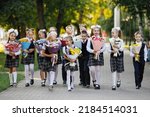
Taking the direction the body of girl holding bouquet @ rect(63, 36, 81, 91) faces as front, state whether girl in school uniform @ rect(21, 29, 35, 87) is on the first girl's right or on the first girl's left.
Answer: on the first girl's right

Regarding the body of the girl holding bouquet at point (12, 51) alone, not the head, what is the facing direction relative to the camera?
toward the camera

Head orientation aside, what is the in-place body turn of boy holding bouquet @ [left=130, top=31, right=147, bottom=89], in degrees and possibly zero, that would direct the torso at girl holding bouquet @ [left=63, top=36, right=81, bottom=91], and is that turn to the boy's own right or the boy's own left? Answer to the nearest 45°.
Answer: approximately 45° to the boy's own right

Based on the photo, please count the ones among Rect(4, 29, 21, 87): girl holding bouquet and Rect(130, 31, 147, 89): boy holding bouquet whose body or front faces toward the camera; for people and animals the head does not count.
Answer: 2

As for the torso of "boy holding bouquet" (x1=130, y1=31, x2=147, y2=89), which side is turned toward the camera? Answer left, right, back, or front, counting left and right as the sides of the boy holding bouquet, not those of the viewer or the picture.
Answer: front

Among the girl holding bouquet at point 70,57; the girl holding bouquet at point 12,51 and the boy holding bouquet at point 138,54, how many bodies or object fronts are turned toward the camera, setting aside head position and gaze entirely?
3

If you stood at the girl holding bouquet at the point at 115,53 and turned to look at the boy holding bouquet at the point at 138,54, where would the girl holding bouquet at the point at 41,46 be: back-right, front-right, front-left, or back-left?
back-left

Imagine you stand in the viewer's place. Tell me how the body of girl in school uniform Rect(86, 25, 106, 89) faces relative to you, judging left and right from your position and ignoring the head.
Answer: facing the viewer

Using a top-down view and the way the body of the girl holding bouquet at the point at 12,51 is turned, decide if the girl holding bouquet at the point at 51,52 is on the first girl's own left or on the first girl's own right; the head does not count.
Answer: on the first girl's own left

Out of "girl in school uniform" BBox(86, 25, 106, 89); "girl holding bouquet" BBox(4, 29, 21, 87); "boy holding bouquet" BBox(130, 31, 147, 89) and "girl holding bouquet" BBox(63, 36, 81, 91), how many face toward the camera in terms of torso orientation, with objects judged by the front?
4
